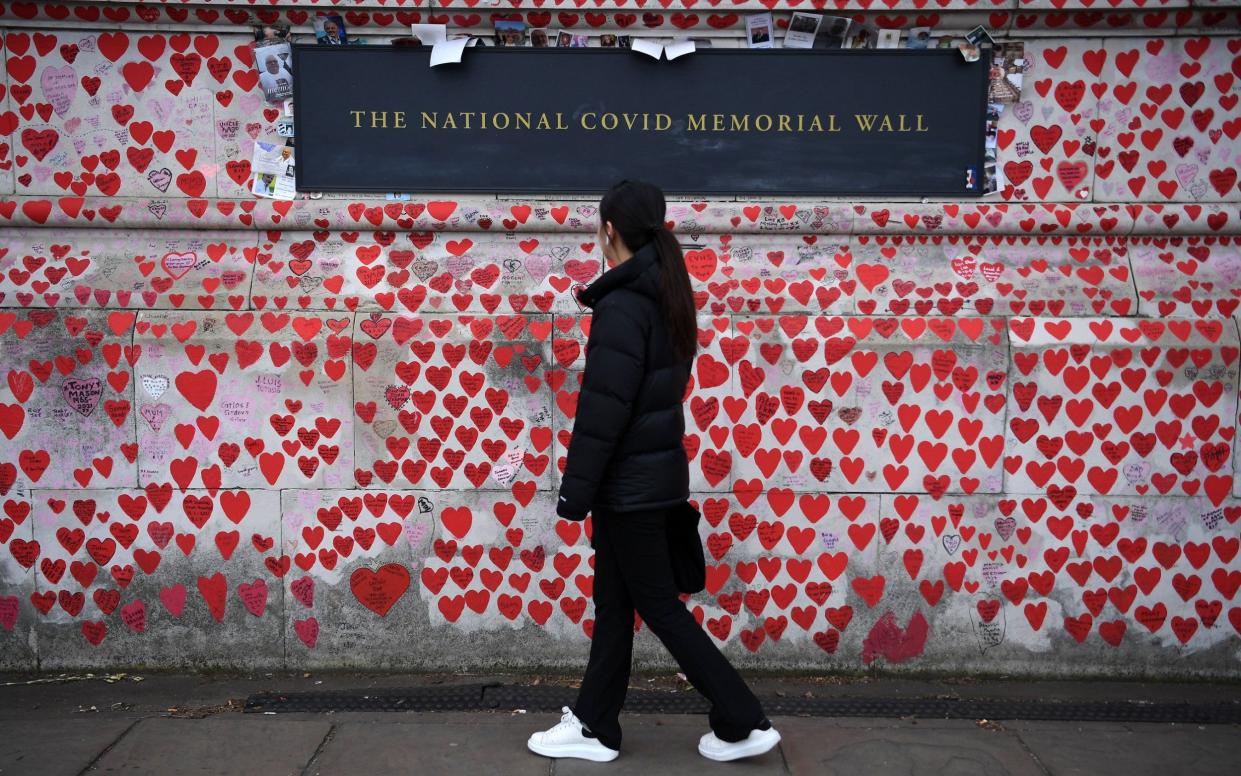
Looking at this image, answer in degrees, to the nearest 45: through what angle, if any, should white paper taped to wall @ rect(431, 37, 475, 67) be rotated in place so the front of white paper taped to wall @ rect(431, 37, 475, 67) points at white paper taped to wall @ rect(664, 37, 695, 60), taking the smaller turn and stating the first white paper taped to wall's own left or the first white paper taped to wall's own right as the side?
approximately 90° to the first white paper taped to wall's own left

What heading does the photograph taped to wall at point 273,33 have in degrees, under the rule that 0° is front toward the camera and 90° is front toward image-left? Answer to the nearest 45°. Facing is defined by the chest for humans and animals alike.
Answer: approximately 0°

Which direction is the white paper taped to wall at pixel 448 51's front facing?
toward the camera

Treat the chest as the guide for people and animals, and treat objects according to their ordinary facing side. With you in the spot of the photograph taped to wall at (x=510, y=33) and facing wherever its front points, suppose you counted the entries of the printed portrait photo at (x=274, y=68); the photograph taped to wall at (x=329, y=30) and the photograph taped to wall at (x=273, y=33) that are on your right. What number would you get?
3

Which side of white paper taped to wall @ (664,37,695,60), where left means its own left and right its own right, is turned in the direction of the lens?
front

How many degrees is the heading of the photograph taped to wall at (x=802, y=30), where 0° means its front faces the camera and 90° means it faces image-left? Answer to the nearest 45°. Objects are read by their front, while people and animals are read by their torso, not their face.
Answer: approximately 0°

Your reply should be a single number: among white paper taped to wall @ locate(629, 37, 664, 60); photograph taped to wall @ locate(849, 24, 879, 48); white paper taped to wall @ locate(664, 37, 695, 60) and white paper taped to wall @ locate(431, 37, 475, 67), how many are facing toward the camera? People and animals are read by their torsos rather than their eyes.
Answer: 4

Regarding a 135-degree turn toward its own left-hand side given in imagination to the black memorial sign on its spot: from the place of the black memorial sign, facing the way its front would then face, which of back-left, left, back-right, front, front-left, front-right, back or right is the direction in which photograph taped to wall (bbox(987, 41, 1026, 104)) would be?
front-right

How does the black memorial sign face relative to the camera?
toward the camera

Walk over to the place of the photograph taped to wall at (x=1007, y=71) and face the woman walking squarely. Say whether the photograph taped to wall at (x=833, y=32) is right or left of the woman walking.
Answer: right
